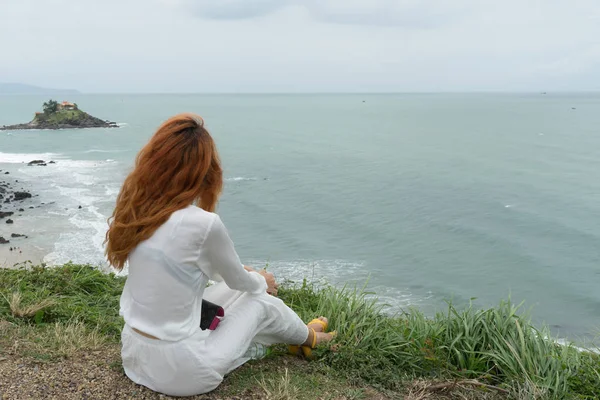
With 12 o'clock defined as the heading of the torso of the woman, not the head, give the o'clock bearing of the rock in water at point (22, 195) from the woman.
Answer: The rock in water is roughly at 10 o'clock from the woman.

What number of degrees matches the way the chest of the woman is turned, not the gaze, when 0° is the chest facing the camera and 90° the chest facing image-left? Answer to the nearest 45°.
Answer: approximately 225°

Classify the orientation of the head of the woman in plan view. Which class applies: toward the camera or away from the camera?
away from the camera

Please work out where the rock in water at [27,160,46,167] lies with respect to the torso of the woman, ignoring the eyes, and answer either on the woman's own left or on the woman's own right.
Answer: on the woman's own left
